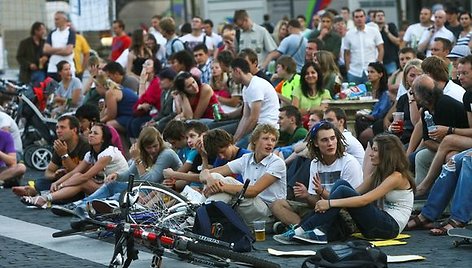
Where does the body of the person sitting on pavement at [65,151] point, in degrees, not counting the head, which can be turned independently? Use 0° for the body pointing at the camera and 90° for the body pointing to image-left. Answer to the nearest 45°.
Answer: approximately 45°

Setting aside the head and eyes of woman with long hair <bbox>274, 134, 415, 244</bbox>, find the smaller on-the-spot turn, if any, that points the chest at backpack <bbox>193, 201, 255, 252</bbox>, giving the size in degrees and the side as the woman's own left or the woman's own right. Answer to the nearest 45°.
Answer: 0° — they already face it

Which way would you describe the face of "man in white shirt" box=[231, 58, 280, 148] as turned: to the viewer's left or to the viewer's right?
to the viewer's left

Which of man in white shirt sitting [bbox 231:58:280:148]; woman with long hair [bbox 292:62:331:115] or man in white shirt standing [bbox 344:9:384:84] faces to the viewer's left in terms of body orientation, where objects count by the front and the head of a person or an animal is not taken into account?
man in white shirt sitting [bbox 231:58:280:148]

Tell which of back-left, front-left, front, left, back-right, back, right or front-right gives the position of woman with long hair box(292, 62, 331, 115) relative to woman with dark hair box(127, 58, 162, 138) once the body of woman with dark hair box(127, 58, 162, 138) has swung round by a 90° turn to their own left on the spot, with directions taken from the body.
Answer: front-left

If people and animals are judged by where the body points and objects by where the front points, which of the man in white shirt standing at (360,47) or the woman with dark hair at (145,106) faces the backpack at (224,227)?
the man in white shirt standing

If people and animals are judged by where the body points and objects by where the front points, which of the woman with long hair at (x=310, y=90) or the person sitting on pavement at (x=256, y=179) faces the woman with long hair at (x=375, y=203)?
the woman with long hair at (x=310, y=90)

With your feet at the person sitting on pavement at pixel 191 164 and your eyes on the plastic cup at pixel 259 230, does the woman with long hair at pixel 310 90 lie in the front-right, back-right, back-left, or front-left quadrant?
back-left

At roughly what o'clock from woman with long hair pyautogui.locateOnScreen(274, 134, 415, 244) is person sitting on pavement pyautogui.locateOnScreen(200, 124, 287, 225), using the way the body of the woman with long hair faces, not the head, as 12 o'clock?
The person sitting on pavement is roughly at 1 o'clock from the woman with long hair.

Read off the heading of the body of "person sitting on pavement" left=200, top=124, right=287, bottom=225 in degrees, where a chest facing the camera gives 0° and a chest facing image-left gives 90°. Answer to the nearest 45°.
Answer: approximately 45°

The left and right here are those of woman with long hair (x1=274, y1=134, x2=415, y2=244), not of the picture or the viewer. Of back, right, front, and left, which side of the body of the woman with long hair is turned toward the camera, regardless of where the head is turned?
left

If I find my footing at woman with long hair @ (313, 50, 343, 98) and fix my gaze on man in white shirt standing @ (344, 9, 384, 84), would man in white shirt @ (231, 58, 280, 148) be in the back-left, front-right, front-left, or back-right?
back-left

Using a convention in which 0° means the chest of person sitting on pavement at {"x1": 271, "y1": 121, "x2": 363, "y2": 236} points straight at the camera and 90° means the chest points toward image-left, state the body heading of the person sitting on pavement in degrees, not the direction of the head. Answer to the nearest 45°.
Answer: approximately 45°

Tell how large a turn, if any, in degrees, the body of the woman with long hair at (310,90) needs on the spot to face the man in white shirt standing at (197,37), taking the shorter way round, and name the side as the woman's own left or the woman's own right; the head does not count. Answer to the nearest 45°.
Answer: approximately 180°

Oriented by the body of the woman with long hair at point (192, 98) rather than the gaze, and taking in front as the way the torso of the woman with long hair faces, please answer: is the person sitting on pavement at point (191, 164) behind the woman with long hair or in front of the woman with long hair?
in front

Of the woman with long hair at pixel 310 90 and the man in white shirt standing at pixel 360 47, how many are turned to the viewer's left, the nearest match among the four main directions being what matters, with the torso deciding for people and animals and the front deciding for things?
0
